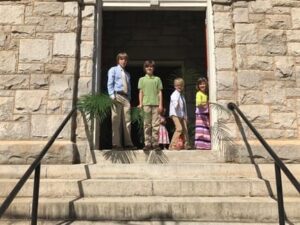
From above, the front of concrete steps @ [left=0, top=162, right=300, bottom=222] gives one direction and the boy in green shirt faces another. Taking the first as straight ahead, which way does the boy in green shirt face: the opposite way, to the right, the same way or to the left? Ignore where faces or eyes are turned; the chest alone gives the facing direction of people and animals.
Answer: the same way

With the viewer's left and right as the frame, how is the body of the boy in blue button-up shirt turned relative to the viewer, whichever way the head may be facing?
facing the viewer and to the right of the viewer

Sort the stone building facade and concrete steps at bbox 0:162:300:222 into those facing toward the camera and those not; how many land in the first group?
2

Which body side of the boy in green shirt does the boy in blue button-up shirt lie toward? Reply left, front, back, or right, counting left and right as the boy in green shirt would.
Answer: right

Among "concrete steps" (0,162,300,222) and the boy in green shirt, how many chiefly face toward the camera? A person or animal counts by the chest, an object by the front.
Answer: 2

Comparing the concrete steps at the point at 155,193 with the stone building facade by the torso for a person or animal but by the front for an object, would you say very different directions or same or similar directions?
same or similar directions

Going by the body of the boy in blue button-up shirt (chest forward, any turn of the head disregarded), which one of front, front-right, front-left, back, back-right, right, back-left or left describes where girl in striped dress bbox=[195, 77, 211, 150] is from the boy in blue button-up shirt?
front-left

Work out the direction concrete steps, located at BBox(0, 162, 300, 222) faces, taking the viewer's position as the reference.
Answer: facing the viewer

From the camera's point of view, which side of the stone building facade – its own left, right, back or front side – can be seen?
front
